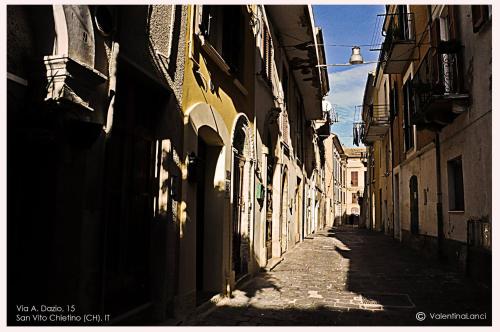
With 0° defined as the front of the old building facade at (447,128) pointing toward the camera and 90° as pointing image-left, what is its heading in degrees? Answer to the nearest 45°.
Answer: approximately 90°
